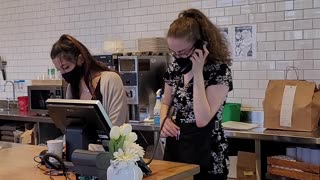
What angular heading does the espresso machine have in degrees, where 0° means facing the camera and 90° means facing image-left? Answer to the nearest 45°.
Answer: approximately 45°

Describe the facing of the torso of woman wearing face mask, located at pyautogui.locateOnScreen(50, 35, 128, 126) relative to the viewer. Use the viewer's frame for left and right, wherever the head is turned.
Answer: facing the viewer and to the left of the viewer

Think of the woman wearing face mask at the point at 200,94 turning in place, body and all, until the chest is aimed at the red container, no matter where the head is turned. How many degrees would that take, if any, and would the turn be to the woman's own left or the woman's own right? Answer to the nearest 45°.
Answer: approximately 90° to the woman's own right

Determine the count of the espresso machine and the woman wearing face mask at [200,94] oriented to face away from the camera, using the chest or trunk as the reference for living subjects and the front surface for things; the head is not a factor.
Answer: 0

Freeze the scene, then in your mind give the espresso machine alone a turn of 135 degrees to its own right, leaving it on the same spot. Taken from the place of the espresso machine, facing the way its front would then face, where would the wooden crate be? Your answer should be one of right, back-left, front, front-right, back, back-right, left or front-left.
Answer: back-right

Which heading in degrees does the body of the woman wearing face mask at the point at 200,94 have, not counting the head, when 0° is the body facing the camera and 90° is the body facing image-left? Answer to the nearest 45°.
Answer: approximately 45°

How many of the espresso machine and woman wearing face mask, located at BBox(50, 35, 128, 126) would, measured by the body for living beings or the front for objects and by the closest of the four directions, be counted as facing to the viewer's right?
0

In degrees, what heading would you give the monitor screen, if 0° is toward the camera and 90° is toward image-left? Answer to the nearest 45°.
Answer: approximately 225°

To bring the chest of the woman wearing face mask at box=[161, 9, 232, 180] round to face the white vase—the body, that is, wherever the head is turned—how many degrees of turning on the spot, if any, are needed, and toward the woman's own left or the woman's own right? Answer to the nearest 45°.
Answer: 0° — they already face it

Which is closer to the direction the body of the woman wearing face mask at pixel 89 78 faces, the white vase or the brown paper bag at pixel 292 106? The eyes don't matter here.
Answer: the white vase

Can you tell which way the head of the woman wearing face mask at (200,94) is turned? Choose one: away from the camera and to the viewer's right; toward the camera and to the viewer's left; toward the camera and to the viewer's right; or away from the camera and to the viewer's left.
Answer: toward the camera and to the viewer's left

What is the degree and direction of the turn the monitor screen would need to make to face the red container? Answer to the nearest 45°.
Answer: approximately 45° to its left

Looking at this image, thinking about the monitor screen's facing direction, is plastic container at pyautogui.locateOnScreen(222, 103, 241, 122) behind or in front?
in front
